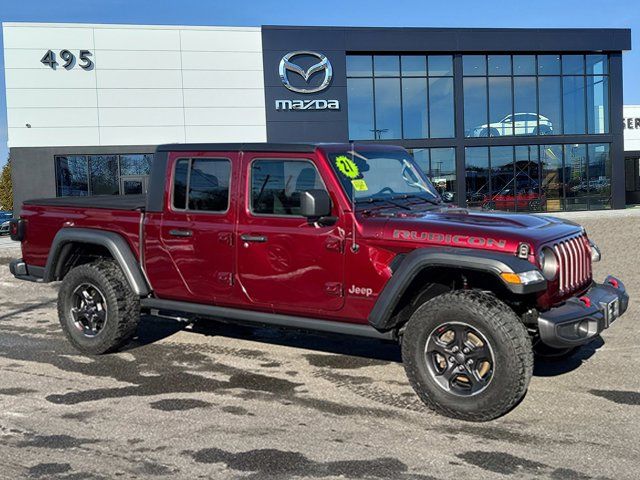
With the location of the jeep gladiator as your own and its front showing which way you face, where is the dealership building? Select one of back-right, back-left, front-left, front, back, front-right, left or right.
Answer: back-left

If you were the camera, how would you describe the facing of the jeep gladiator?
facing the viewer and to the right of the viewer

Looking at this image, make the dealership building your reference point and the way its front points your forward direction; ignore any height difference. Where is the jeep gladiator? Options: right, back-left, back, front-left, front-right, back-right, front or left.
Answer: front

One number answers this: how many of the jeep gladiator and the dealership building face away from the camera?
0

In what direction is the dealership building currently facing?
toward the camera
